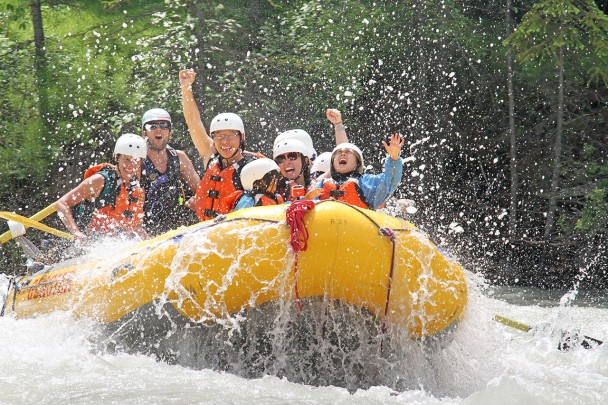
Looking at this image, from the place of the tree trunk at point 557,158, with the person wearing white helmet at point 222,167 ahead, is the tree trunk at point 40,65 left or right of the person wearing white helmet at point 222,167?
right

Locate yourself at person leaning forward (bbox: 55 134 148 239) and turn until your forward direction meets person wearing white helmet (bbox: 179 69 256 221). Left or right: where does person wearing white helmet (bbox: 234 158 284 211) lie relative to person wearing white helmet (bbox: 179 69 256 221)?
right

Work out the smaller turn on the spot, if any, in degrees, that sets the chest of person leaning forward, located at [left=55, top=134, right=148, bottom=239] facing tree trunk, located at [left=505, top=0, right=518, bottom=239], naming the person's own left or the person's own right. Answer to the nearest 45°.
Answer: approximately 90° to the person's own left

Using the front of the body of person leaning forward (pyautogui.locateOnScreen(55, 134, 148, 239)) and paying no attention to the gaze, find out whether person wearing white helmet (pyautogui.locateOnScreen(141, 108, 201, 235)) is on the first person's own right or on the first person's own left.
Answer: on the first person's own left

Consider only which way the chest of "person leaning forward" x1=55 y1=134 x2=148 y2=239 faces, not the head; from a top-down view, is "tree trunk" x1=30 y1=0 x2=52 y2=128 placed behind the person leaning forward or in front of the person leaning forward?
behind
